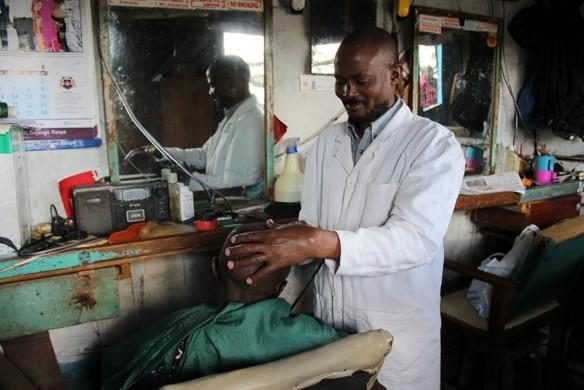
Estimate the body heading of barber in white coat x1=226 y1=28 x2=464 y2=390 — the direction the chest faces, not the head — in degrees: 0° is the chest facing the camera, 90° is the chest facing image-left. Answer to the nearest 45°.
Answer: approximately 45°

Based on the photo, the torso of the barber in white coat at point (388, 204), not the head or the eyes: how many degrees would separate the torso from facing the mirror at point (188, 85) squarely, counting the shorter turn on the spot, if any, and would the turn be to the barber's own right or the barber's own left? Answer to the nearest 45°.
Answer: approximately 90° to the barber's own right
